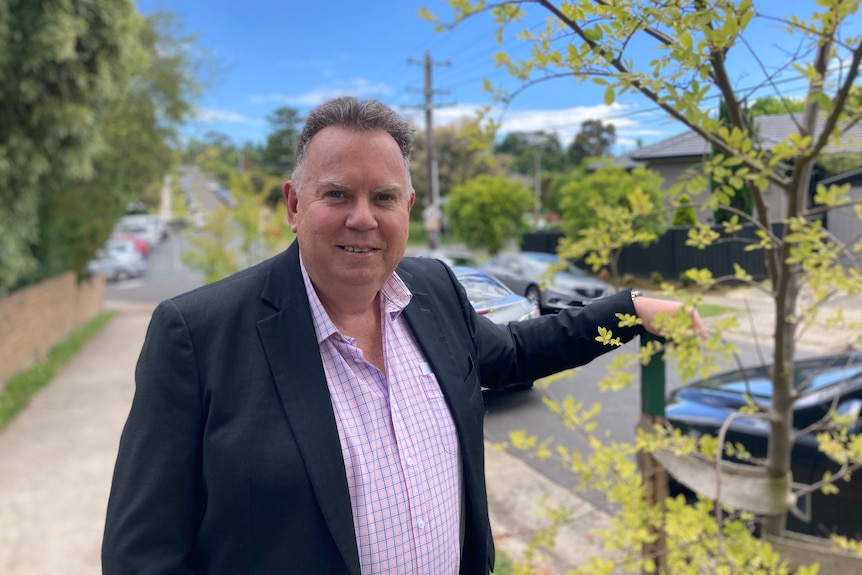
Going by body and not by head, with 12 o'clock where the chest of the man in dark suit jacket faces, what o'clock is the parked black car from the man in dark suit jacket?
The parked black car is roughly at 9 o'clock from the man in dark suit jacket.

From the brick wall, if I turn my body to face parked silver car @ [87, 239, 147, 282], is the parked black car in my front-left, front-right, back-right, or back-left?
back-right
